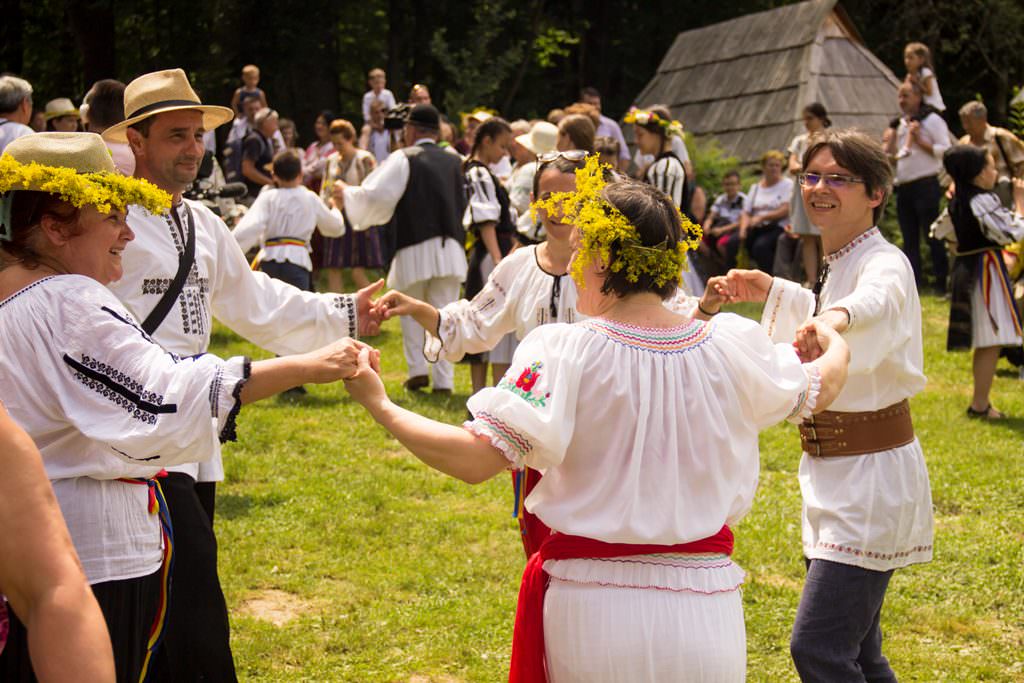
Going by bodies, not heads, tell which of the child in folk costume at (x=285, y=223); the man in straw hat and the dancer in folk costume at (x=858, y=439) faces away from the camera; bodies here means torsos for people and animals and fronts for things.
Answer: the child in folk costume at (x=285, y=223)

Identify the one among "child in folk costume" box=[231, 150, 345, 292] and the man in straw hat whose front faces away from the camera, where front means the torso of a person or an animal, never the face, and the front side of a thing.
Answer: the child in folk costume

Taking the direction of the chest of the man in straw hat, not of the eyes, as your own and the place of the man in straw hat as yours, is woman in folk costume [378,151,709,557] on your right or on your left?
on your left

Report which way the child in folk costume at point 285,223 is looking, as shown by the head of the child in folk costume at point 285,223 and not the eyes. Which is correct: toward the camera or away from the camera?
away from the camera

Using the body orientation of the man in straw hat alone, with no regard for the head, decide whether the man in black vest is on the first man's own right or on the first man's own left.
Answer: on the first man's own left

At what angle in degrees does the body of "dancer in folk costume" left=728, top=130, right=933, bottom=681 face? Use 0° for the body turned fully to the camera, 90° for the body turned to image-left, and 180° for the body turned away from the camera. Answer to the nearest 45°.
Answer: approximately 45°

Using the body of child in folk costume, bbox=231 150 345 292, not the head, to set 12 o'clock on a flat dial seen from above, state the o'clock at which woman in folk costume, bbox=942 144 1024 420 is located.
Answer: woman in folk costume, bbox=942 144 1024 420 is roughly at 4 o'clock from child in folk costume, bbox=231 150 345 292.

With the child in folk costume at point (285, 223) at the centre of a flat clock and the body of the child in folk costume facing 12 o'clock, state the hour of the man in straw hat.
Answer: The man in straw hat is roughly at 6 o'clock from the child in folk costume.

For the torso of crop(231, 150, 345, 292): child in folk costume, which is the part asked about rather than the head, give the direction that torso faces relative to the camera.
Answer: away from the camera

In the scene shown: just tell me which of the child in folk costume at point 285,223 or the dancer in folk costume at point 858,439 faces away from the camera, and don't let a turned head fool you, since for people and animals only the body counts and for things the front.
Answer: the child in folk costume at point 285,223

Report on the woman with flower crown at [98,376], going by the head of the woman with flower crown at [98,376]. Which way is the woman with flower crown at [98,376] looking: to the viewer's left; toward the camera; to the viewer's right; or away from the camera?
to the viewer's right

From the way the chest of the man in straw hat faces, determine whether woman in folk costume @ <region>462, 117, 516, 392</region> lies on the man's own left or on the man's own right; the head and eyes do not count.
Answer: on the man's own left
